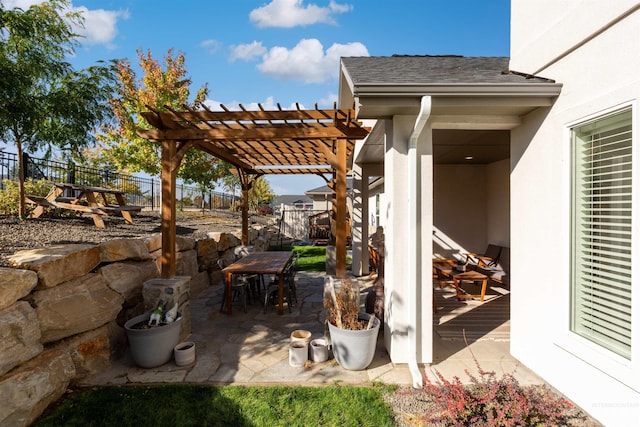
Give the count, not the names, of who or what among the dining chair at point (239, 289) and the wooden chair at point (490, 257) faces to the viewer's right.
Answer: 1

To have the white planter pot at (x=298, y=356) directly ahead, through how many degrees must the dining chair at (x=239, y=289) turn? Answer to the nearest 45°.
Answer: approximately 90° to its right

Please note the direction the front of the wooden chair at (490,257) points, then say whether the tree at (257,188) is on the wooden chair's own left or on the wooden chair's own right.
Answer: on the wooden chair's own right

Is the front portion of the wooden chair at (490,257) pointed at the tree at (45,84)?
yes

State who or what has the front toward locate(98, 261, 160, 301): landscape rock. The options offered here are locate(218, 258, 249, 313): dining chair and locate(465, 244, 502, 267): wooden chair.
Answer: the wooden chair

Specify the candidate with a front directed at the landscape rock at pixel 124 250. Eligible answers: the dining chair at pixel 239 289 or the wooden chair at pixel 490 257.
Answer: the wooden chair

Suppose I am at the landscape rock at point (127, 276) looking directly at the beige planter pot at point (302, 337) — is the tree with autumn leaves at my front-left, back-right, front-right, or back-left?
back-left

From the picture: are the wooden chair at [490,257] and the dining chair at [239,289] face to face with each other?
yes

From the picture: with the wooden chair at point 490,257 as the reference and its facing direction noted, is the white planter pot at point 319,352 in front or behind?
in front

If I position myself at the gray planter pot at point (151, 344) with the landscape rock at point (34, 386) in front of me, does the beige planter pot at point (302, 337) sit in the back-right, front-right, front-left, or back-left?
back-left

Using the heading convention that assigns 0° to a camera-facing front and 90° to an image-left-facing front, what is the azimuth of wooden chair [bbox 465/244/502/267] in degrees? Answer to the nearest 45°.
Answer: approximately 45°

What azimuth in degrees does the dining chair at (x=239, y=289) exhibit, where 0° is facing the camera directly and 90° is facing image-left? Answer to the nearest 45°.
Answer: approximately 270°

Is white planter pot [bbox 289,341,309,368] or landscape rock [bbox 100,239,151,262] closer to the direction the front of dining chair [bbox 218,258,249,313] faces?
the white planter pot

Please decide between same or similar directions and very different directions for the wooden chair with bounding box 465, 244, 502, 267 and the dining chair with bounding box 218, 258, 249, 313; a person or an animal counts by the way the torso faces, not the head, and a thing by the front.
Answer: very different directions

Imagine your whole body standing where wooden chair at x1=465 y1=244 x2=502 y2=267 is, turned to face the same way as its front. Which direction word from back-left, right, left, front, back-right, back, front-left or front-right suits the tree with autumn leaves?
front-right
